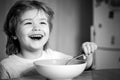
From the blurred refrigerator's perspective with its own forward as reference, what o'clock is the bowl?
The bowl is roughly at 12 o'clock from the blurred refrigerator.

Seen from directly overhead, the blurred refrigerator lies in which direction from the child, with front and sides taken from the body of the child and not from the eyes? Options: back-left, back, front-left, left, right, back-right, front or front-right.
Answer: left

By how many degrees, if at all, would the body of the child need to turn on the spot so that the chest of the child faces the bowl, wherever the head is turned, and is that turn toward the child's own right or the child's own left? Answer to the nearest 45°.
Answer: approximately 45° to the child's own right

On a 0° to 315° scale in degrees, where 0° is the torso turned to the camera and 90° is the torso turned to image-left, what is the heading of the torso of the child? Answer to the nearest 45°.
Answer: approximately 315°

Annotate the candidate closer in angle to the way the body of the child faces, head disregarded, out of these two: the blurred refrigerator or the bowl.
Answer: the bowl

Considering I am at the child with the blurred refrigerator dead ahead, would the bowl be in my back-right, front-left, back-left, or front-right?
back-right
